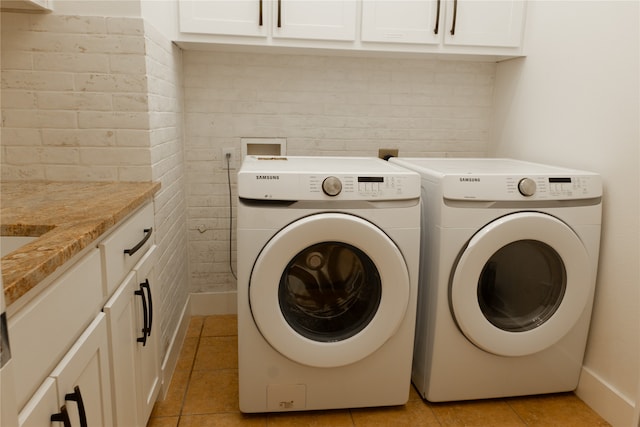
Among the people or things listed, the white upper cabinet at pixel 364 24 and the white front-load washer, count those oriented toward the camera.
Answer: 2

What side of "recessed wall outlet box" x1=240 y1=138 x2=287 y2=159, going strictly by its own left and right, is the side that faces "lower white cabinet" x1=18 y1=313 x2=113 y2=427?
front

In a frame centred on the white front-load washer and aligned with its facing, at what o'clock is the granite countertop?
The granite countertop is roughly at 2 o'clock from the white front-load washer.

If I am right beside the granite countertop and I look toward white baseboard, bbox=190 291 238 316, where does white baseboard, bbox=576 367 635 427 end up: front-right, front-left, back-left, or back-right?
front-right

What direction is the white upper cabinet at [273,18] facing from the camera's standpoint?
toward the camera

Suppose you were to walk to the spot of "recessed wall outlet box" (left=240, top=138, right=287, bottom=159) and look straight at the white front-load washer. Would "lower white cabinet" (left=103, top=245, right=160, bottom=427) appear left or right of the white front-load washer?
right

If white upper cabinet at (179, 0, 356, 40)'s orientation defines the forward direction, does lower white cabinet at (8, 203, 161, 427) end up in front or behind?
in front

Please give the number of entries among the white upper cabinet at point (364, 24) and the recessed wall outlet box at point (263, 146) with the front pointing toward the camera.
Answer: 2

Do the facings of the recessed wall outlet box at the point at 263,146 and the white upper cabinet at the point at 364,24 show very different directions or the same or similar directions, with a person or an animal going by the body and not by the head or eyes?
same or similar directions

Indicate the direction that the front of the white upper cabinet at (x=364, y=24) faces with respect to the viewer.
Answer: facing the viewer

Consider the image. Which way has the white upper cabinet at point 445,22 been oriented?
toward the camera

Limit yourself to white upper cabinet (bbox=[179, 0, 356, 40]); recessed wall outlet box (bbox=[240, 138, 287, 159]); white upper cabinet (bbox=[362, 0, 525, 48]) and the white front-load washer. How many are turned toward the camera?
4

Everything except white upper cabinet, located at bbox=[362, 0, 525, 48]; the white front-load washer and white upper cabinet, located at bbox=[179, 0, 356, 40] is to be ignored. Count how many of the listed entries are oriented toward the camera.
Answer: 3

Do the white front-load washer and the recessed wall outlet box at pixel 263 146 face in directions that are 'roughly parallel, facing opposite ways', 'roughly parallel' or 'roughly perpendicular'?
roughly parallel

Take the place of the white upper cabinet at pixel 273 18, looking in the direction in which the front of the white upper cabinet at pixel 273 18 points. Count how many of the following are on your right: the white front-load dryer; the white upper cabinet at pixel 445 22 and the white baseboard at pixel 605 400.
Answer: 0

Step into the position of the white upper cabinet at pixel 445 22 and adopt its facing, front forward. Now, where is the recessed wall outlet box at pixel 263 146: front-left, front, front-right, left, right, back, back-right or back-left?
right

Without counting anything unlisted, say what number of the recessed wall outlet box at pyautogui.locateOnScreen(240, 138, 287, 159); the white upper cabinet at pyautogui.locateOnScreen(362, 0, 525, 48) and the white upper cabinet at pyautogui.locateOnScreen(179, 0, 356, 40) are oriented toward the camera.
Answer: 3

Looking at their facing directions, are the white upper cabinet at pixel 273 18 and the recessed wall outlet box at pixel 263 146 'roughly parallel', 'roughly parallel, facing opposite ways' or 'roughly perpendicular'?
roughly parallel

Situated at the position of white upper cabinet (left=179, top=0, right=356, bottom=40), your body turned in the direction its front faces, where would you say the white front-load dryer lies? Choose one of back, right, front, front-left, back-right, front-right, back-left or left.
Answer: front-left
